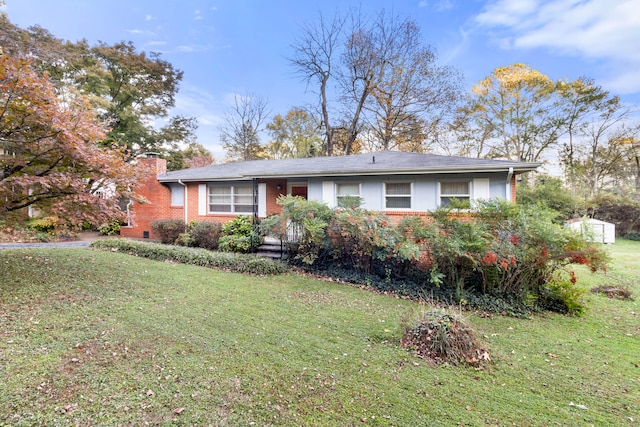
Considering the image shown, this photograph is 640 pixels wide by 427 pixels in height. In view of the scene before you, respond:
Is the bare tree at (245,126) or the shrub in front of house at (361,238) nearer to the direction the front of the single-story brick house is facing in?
the shrub in front of house

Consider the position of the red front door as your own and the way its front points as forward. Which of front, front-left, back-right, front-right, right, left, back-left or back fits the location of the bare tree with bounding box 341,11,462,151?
back-left

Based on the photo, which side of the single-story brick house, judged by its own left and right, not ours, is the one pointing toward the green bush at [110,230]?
right

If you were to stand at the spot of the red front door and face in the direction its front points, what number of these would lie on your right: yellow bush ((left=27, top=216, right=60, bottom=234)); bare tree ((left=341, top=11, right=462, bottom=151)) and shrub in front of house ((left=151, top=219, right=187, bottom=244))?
2

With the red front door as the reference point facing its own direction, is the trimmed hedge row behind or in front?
in front

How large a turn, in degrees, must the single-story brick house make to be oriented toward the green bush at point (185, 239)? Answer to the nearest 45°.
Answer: approximately 90° to its right

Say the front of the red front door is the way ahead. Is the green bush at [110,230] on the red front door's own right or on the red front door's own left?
on the red front door's own right

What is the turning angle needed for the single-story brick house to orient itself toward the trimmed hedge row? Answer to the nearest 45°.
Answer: approximately 45° to its right

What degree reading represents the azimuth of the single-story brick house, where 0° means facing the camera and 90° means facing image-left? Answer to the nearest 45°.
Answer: approximately 0°

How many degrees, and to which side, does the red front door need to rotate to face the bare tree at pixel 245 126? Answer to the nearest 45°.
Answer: approximately 180°
